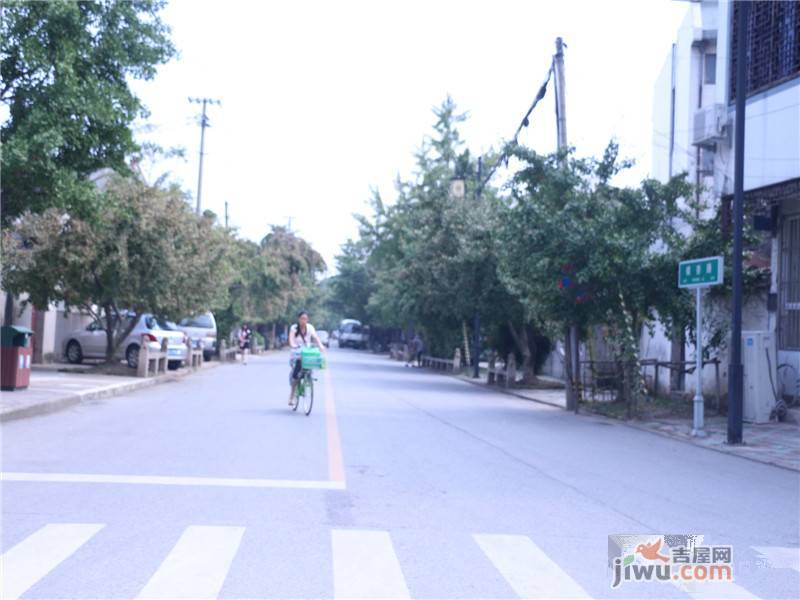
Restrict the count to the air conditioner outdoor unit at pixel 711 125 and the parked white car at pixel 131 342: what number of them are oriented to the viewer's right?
0

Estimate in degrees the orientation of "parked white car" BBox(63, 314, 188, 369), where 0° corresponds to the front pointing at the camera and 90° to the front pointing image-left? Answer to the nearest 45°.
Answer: approximately 135°

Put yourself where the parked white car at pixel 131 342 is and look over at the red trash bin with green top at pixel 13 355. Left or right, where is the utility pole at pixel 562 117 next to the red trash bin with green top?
left

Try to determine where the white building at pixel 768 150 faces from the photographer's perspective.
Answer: facing the viewer and to the left of the viewer

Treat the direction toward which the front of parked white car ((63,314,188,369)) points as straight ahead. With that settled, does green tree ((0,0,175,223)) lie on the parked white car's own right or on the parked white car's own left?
on the parked white car's own left

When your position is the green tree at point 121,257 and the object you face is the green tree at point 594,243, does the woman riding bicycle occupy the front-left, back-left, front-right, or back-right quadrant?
front-right

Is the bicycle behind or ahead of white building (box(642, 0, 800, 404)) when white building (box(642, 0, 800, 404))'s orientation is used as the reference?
ahead

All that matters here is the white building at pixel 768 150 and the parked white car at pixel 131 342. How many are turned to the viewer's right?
0

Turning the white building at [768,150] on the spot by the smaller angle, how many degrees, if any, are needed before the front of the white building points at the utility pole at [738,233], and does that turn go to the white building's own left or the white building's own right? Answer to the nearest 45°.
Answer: approximately 45° to the white building's own left

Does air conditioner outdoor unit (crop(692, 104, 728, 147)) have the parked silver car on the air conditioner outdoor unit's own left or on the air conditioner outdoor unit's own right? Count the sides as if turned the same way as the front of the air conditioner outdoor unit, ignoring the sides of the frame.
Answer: on the air conditioner outdoor unit's own right

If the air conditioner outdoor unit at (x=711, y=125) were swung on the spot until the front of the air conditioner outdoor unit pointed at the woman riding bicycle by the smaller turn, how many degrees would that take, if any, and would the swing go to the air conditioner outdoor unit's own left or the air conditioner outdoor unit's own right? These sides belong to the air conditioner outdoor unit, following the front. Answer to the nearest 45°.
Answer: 0° — it already faces them

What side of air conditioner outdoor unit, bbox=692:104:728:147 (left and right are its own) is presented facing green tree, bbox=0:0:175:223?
front

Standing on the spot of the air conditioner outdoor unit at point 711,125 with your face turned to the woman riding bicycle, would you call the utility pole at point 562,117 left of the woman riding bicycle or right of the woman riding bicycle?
right

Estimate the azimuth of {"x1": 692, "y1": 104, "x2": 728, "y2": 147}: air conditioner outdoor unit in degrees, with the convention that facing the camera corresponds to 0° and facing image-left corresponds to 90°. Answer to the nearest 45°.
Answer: approximately 45°

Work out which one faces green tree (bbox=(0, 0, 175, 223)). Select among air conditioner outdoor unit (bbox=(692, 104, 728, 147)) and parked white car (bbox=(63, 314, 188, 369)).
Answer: the air conditioner outdoor unit
